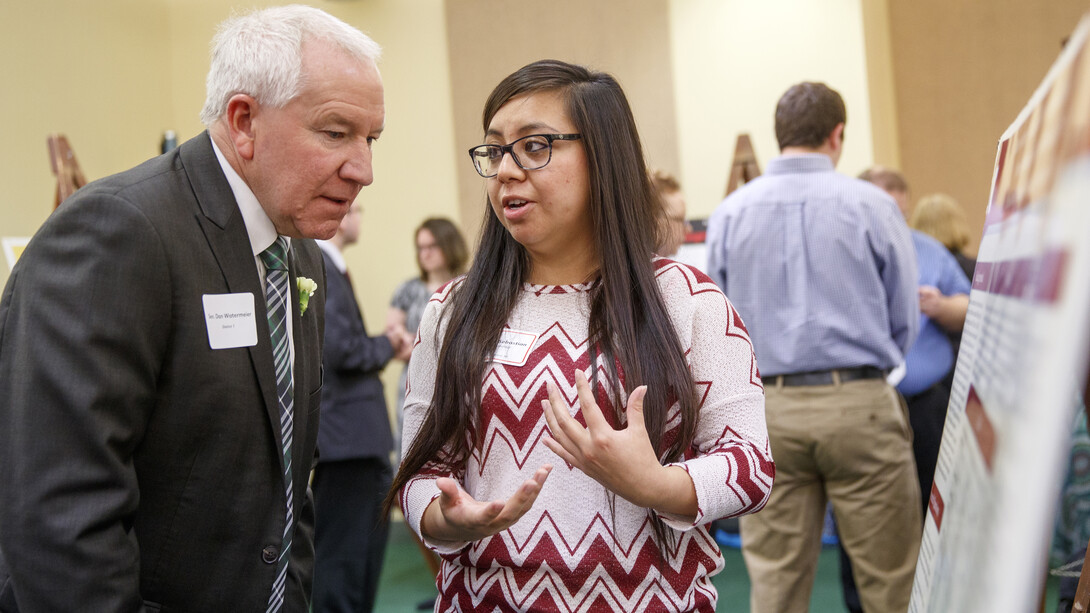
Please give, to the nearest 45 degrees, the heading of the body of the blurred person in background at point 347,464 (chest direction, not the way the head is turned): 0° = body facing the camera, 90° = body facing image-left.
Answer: approximately 270°

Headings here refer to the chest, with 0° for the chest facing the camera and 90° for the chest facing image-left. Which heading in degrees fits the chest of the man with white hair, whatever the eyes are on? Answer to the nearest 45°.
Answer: approximately 315°

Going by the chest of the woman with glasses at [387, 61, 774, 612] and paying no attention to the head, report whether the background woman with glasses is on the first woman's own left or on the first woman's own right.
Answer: on the first woman's own right

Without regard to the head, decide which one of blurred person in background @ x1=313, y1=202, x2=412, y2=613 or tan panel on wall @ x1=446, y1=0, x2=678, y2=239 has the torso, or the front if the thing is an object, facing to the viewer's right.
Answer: the blurred person in background

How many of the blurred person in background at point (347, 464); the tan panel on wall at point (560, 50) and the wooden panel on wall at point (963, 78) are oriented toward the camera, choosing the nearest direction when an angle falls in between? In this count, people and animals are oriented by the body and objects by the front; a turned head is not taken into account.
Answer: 2

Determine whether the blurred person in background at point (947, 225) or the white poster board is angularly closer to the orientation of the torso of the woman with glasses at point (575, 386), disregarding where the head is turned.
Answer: the white poster board
